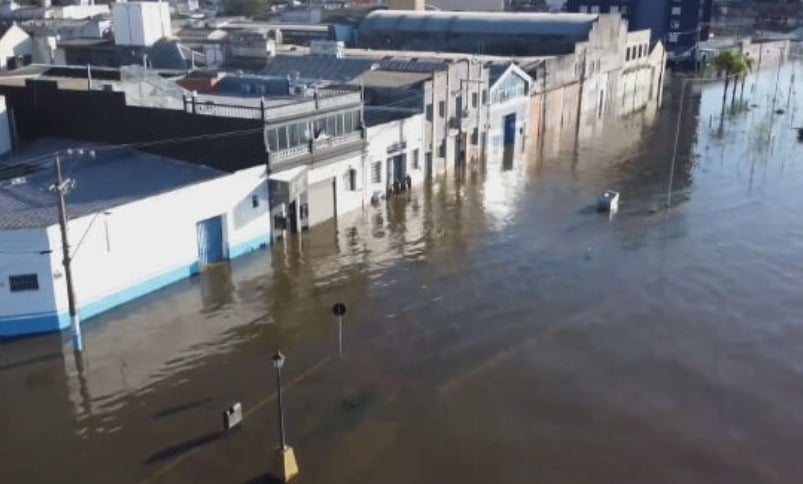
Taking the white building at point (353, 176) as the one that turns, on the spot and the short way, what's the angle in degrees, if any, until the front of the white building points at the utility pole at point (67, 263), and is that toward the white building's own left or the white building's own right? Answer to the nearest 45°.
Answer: approximately 90° to the white building's own right

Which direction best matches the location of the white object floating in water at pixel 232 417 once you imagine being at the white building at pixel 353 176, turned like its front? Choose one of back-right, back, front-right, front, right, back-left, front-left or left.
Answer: front-right

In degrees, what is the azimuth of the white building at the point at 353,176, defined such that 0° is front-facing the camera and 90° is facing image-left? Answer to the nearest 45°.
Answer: approximately 315°

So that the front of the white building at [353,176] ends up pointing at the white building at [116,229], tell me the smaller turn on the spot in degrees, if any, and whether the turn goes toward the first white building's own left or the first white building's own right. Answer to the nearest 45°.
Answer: approximately 90° to the first white building's own right

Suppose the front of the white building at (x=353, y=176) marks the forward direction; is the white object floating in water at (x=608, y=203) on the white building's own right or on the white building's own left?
on the white building's own left

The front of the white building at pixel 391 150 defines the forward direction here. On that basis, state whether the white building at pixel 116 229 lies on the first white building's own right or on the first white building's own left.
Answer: on the first white building's own right

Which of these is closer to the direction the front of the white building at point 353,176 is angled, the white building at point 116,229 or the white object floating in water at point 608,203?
the white object floating in water
